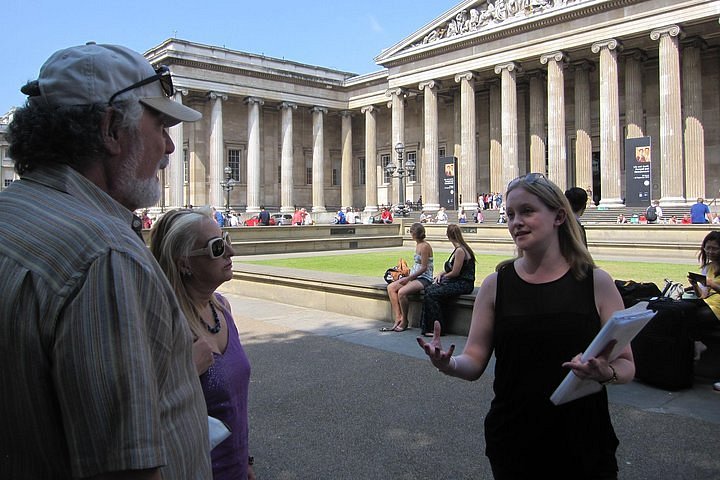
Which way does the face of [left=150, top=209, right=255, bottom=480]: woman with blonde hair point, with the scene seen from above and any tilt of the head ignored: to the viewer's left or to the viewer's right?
to the viewer's right

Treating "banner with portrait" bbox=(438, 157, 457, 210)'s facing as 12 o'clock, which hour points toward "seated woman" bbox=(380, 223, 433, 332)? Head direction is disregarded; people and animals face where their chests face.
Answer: The seated woman is roughly at 12 o'clock from the banner with portrait.

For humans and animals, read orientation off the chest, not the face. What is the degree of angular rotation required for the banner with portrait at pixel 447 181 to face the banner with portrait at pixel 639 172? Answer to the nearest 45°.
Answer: approximately 45° to its left

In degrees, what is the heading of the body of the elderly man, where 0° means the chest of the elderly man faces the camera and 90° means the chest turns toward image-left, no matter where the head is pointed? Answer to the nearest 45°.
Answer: approximately 225°

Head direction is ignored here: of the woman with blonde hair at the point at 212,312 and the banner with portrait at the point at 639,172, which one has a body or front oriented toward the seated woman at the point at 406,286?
the banner with portrait

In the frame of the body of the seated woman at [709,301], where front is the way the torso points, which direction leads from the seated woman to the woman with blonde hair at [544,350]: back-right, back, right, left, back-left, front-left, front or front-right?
front-left

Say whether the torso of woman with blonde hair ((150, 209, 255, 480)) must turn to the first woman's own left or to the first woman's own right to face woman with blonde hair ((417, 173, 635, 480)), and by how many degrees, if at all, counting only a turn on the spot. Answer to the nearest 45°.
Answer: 0° — they already face them

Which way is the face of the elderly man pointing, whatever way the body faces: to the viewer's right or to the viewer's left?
to the viewer's right

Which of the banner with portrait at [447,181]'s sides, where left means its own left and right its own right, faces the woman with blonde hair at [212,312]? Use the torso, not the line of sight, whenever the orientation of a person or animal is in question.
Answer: front

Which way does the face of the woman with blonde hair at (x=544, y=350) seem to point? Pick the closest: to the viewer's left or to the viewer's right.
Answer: to the viewer's left

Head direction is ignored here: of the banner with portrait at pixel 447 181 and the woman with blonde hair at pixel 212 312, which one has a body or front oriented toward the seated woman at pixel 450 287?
the banner with portrait

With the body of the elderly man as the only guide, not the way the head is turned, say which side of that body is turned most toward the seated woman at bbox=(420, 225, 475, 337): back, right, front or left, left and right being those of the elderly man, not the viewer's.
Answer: front

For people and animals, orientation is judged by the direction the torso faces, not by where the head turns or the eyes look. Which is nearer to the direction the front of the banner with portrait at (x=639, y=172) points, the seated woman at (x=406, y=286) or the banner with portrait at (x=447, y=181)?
the seated woman

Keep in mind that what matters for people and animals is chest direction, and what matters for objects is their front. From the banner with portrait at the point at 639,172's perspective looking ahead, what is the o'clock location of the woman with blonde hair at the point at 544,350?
The woman with blonde hair is roughly at 12 o'clock from the banner with portrait.
